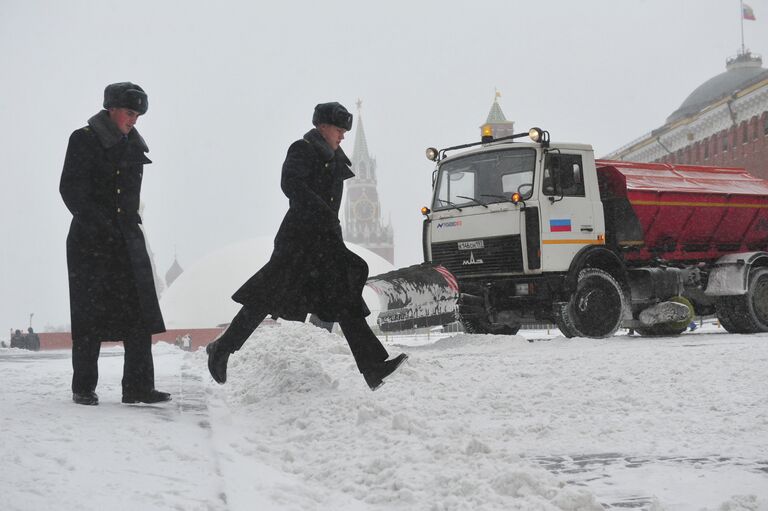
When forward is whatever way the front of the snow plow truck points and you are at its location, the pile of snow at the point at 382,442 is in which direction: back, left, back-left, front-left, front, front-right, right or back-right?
front-left

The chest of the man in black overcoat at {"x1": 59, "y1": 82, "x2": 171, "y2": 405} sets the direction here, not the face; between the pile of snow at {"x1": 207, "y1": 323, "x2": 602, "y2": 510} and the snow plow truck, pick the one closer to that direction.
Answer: the pile of snow

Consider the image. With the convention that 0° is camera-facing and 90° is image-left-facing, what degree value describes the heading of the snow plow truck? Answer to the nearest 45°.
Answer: approximately 45°

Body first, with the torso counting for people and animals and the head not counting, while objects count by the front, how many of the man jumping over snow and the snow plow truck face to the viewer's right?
1

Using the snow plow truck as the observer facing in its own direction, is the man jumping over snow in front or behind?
in front

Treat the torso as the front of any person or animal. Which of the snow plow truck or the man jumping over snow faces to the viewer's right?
the man jumping over snow

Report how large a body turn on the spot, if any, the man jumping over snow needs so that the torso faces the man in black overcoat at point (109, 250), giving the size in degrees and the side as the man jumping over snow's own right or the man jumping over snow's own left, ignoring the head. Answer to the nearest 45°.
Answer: approximately 180°

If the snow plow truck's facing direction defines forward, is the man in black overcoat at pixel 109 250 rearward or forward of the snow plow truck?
forward

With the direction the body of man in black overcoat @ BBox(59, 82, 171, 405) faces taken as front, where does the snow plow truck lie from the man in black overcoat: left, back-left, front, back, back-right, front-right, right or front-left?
left

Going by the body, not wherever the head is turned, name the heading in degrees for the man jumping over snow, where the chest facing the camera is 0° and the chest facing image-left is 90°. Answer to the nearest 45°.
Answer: approximately 270°

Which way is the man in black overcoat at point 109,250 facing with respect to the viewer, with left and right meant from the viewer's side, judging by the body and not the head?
facing the viewer and to the right of the viewer
